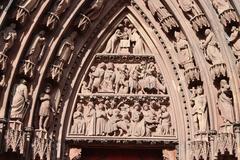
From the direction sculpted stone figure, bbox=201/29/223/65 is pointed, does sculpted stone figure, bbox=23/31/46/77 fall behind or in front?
in front

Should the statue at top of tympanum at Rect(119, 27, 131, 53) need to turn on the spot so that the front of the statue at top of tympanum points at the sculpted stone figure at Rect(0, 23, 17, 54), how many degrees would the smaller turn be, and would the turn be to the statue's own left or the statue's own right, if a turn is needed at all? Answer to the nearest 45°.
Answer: approximately 45° to the statue's own right

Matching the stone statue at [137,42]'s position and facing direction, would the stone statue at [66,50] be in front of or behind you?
in front

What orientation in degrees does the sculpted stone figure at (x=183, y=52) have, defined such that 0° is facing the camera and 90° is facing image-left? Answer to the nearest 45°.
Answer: approximately 45°

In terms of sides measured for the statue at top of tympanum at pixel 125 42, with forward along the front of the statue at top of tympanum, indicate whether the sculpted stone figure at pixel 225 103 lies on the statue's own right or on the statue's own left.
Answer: on the statue's own left

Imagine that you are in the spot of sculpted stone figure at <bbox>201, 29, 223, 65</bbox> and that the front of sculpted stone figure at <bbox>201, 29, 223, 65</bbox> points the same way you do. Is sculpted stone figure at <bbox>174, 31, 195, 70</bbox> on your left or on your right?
on your right
